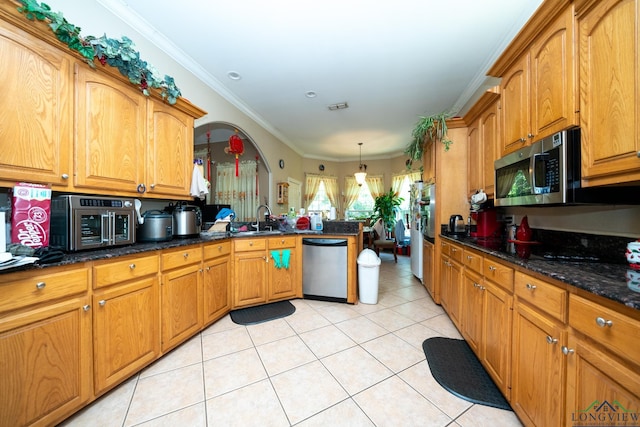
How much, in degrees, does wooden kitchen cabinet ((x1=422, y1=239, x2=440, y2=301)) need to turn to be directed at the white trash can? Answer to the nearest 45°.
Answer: approximately 45° to its left

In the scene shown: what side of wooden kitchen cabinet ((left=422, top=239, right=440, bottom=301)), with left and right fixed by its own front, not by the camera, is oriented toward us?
left

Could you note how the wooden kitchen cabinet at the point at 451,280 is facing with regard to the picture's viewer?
facing to the left of the viewer

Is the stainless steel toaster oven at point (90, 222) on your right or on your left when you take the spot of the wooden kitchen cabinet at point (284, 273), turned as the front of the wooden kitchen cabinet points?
on your right

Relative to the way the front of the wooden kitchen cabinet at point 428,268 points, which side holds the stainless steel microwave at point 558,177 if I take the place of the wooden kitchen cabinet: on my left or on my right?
on my left

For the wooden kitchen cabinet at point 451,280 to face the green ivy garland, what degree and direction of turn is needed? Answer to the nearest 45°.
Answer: approximately 45° to its left

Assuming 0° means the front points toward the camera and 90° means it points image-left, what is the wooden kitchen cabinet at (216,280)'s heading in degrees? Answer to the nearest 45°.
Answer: approximately 315°

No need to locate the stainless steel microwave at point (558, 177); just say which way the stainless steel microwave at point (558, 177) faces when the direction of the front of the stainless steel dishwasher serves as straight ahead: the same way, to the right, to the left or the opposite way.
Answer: to the right

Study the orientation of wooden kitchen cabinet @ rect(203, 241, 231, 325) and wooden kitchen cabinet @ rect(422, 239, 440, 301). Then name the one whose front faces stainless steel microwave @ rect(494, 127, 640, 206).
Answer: wooden kitchen cabinet @ rect(203, 241, 231, 325)

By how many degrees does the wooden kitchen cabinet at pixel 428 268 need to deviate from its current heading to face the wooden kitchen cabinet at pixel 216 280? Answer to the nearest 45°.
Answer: approximately 45° to its left

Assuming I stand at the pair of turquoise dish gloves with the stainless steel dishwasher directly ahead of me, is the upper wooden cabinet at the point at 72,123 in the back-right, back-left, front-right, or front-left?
back-right

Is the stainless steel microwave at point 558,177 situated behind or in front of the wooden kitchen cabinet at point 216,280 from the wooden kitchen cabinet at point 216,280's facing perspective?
in front

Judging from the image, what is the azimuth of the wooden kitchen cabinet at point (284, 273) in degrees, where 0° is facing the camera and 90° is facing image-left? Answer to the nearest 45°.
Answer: approximately 0°

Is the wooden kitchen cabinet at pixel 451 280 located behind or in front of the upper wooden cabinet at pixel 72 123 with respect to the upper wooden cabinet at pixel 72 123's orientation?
in front

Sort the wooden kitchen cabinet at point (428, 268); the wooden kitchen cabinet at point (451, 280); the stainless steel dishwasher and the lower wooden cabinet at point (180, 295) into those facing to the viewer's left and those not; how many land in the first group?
2
